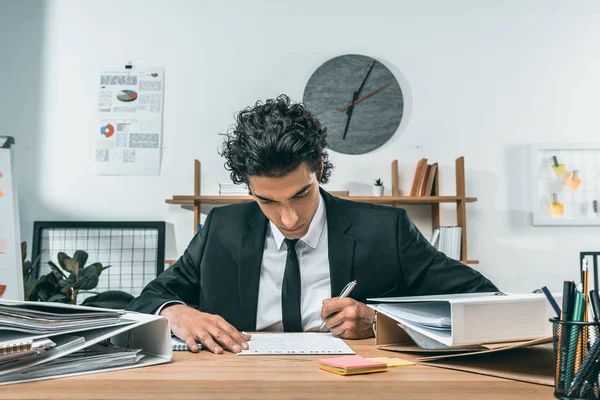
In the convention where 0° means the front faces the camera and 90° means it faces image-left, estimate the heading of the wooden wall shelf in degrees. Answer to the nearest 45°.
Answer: approximately 0°

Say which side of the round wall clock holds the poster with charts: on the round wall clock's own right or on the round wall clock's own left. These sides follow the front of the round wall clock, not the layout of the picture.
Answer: on the round wall clock's own right

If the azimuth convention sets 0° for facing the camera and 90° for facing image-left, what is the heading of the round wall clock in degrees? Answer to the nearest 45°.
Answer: approximately 0°

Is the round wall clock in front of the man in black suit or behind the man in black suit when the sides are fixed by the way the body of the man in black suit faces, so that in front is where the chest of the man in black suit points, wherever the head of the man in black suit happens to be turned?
behind
